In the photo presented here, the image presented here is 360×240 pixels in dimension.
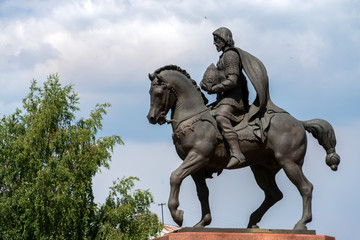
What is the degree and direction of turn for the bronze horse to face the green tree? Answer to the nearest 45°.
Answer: approximately 90° to its right

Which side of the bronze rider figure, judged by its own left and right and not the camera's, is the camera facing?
left

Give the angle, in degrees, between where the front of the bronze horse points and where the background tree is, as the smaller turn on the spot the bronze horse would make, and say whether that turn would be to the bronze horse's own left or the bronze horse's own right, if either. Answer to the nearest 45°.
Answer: approximately 45° to the bronze horse's own right

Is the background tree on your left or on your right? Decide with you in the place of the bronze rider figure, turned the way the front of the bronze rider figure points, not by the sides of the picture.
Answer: on your right

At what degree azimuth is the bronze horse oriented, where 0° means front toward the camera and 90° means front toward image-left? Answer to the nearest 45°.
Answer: approximately 90°
